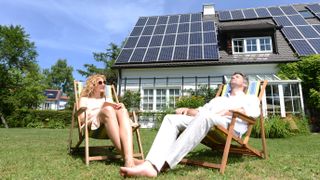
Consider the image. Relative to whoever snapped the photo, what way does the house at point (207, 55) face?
facing the viewer

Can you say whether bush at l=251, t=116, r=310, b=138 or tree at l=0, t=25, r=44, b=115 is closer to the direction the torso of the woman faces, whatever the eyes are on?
the bush

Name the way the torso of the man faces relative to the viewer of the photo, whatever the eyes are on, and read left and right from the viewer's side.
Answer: facing the viewer and to the left of the viewer

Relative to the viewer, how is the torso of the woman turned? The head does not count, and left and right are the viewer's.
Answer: facing the viewer and to the right of the viewer

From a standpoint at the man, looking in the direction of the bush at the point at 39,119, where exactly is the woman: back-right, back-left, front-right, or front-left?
front-left

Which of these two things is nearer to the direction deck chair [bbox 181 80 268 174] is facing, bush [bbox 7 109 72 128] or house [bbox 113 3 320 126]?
the bush

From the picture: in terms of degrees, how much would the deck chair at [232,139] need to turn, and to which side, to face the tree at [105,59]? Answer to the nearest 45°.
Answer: approximately 90° to its right

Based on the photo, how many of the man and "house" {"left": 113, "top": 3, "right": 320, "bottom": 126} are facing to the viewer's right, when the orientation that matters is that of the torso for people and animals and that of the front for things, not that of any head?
0

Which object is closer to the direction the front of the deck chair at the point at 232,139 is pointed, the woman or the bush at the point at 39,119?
the woman

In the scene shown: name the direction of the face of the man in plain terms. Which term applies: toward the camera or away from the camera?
toward the camera

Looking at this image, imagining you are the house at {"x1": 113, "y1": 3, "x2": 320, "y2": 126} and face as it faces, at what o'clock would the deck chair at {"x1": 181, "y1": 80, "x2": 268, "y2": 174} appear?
The deck chair is roughly at 12 o'clock from the house.

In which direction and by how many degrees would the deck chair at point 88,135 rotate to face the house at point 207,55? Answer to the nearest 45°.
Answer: approximately 90° to its left
